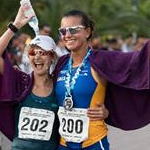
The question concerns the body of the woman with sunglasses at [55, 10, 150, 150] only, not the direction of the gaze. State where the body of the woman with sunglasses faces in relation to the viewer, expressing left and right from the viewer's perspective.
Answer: facing the viewer and to the left of the viewer

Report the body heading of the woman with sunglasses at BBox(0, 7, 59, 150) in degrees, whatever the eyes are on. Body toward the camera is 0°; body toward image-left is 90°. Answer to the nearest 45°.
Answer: approximately 0°

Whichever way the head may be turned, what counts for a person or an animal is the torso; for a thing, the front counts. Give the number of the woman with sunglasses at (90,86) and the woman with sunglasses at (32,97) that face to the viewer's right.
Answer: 0

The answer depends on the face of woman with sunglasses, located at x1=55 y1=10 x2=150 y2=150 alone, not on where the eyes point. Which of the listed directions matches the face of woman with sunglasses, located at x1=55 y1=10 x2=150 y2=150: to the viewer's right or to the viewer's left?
to the viewer's left
